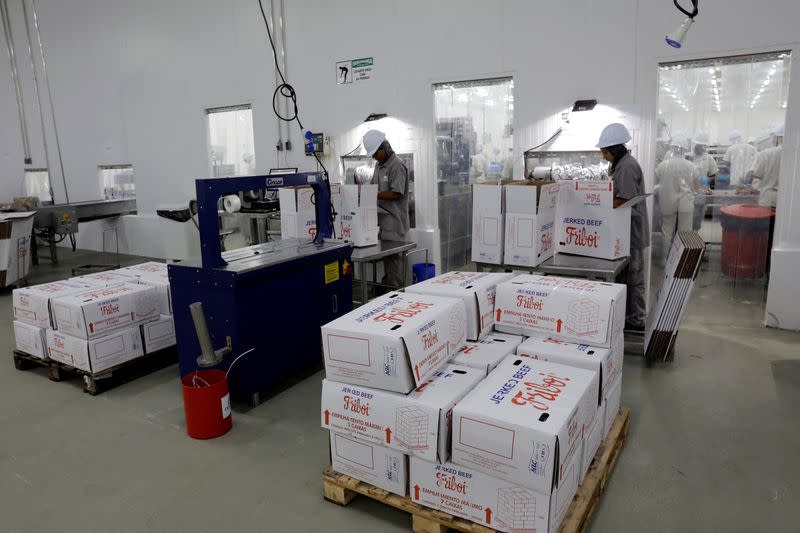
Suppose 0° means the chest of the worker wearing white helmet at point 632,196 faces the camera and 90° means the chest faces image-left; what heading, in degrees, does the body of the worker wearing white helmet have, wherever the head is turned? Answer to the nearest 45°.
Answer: approximately 90°

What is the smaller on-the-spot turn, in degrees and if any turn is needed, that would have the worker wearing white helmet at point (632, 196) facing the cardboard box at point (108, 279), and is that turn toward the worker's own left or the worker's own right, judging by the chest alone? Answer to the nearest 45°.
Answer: approximately 45° to the worker's own left

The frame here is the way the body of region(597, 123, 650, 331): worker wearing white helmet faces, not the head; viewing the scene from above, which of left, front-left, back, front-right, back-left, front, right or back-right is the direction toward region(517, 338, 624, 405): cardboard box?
left

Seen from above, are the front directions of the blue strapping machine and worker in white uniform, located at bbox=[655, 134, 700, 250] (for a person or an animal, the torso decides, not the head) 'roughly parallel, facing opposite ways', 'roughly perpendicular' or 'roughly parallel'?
roughly perpendicular

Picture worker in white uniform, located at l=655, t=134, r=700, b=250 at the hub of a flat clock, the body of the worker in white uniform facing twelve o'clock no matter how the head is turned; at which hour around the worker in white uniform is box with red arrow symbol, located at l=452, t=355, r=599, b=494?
The box with red arrow symbol is roughly at 6 o'clock from the worker in white uniform.

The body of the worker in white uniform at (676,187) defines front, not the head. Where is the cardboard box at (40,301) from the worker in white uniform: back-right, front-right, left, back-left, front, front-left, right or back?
back-left

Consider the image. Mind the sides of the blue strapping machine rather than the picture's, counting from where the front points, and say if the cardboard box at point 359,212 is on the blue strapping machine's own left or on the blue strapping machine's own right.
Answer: on the blue strapping machine's own left

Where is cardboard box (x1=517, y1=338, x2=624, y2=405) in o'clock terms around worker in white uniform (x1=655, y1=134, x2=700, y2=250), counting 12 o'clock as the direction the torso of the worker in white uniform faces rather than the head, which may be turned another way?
The cardboard box is roughly at 6 o'clock from the worker in white uniform.

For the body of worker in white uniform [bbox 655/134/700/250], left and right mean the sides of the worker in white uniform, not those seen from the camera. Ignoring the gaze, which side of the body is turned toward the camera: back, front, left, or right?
back

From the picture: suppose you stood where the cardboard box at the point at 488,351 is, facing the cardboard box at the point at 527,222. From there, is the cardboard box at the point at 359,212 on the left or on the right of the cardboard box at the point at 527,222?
left

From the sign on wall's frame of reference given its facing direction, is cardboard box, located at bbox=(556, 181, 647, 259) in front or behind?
in front

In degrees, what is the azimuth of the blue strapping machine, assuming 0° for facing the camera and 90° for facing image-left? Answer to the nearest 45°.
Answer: approximately 315°

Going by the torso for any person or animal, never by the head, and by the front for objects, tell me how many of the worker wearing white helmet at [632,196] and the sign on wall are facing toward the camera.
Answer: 1

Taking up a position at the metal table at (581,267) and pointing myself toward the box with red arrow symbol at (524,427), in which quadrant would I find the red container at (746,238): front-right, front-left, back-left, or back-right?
back-left

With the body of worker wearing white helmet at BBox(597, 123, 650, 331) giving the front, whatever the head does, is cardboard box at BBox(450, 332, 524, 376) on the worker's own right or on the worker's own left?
on the worker's own left

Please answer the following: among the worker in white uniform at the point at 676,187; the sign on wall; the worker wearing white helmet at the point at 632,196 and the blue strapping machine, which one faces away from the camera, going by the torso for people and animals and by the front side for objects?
the worker in white uniform
